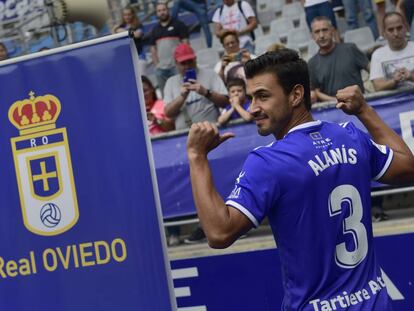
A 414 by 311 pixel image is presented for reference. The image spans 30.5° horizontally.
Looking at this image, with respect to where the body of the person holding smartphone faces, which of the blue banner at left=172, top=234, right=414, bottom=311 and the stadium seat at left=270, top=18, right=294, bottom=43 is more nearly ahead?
the blue banner

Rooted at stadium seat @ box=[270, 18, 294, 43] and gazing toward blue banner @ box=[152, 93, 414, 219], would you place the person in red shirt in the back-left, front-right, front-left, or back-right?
front-right

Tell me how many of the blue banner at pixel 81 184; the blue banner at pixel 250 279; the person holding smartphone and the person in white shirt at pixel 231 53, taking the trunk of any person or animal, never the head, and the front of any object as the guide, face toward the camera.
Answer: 4

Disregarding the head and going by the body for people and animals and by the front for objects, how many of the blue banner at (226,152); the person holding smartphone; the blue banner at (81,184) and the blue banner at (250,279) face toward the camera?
4

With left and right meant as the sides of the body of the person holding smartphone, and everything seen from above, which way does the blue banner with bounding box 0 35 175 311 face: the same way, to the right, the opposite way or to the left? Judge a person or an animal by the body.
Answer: the same way

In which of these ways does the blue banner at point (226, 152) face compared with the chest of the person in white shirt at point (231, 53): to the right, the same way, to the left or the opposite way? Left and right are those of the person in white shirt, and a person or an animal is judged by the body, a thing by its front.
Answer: the same way

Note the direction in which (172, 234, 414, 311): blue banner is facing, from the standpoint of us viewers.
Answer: facing the viewer

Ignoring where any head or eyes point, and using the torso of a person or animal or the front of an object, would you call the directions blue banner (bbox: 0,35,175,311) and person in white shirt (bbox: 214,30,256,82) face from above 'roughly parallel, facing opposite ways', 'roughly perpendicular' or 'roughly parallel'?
roughly parallel

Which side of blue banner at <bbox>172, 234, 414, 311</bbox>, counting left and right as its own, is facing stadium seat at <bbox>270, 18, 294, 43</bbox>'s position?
back

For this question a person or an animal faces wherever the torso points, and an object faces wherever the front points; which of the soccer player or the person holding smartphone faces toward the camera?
the person holding smartphone

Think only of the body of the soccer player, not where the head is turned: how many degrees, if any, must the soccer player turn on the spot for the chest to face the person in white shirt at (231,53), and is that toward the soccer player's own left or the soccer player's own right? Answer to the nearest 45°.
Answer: approximately 45° to the soccer player's own right

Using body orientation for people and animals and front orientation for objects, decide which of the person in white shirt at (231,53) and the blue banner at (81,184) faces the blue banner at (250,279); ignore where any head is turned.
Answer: the person in white shirt

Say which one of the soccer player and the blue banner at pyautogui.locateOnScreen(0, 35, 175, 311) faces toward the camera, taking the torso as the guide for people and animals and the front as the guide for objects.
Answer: the blue banner

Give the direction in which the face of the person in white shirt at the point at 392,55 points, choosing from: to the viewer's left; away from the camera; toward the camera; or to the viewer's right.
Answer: toward the camera

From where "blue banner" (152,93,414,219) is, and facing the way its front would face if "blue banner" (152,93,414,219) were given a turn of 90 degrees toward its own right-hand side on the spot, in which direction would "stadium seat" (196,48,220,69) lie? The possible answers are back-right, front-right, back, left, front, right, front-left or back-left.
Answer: right

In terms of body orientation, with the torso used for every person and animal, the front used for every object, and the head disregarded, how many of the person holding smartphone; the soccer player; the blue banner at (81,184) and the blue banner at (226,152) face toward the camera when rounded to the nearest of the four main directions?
3

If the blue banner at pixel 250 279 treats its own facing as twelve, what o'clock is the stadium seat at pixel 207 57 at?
The stadium seat is roughly at 6 o'clock from the blue banner.

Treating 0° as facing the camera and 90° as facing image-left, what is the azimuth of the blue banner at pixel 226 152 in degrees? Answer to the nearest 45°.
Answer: approximately 0°

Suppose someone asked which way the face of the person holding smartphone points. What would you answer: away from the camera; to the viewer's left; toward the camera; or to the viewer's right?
toward the camera

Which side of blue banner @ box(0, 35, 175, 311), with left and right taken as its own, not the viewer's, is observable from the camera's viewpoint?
front

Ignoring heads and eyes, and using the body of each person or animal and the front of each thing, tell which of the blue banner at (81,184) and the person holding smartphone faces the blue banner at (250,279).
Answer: the person holding smartphone

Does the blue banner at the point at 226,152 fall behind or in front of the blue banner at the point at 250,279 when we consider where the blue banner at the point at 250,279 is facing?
behind
